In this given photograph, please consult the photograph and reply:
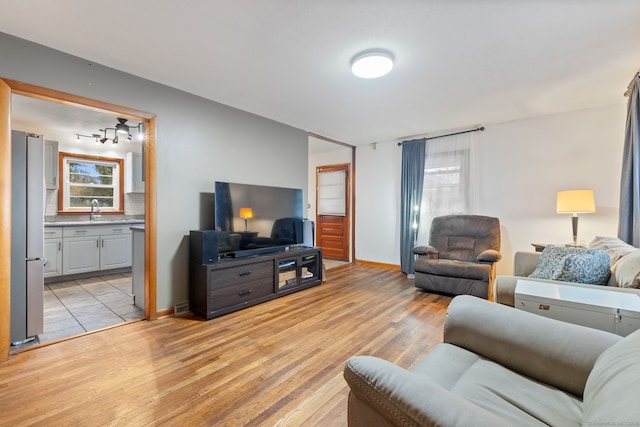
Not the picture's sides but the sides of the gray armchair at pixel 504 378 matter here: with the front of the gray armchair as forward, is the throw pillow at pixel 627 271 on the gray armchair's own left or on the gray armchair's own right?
on the gray armchair's own right

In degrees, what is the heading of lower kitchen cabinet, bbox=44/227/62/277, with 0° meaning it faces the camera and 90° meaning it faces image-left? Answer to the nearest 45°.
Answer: approximately 0°

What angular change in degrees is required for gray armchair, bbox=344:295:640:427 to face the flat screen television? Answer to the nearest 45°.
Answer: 0° — it already faces it

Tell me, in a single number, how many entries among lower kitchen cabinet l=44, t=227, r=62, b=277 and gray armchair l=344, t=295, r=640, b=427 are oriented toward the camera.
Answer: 1

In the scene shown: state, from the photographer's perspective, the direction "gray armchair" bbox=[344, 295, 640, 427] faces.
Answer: facing away from the viewer and to the left of the viewer
